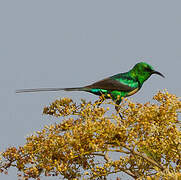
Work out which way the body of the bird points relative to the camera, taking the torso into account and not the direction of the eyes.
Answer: to the viewer's right
